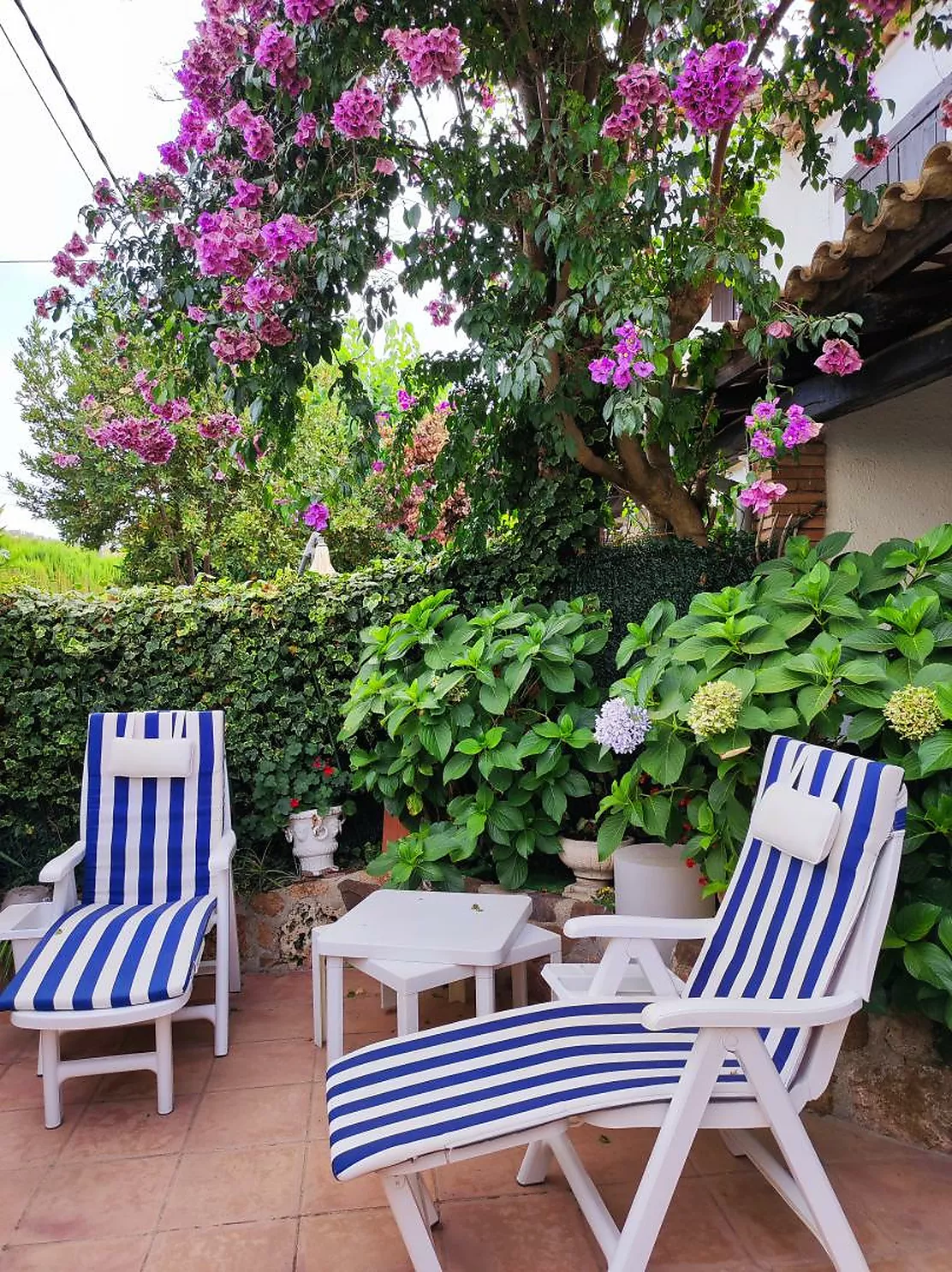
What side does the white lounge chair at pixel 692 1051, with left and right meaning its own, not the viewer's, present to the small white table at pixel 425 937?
right

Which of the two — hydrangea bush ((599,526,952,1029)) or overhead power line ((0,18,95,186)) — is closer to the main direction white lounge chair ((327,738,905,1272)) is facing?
the overhead power line

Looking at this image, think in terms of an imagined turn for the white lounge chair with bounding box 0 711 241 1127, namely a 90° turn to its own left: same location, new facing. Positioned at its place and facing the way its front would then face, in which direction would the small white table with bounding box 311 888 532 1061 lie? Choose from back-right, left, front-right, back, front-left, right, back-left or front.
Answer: front

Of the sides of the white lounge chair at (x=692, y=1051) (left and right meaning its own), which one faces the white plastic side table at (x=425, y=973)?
right

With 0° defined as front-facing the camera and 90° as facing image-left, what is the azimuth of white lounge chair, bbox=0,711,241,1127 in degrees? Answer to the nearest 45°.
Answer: approximately 45°

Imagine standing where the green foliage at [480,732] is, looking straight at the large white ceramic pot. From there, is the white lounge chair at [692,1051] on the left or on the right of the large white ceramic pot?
right

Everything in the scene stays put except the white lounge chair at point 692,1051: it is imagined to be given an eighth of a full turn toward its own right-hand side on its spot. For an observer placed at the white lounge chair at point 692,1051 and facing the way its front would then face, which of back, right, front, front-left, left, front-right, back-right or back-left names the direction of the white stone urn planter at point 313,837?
front-right

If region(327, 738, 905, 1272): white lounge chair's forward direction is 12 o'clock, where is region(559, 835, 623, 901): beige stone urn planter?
The beige stone urn planter is roughly at 4 o'clock from the white lounge chair.

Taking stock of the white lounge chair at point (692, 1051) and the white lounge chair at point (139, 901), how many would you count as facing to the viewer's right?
0

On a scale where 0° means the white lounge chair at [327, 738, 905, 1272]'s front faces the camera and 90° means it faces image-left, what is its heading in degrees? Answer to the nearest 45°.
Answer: approximately 45°

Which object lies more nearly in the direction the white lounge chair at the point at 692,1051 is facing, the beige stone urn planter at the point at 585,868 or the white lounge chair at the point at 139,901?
the white lounge chair

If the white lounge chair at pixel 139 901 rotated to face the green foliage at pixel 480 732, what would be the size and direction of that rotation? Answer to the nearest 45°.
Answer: approximately 135° to its left

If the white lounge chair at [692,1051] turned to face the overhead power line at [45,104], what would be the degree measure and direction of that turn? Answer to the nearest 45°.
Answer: approximately 90° to its right
